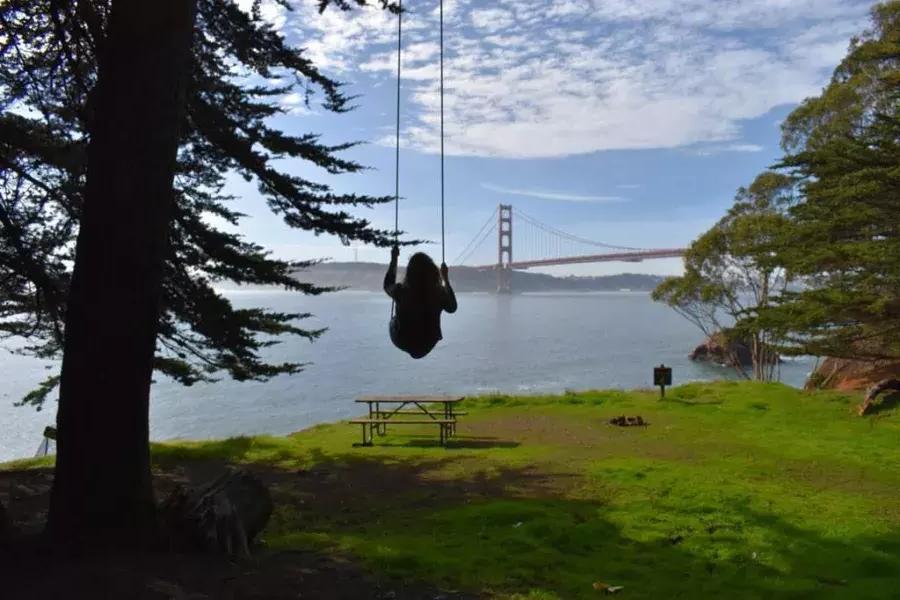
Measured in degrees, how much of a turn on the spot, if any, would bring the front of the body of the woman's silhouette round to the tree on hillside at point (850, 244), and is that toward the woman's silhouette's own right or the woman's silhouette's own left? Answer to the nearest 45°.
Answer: approximately 45° to the woman's silhouette's own right

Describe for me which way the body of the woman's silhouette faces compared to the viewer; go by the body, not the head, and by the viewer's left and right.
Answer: facing away from the viewer

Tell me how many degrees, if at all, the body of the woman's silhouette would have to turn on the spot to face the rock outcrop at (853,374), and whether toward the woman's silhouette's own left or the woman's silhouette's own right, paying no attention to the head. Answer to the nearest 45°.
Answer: approximately 45° to the woman's silhouette's own right
